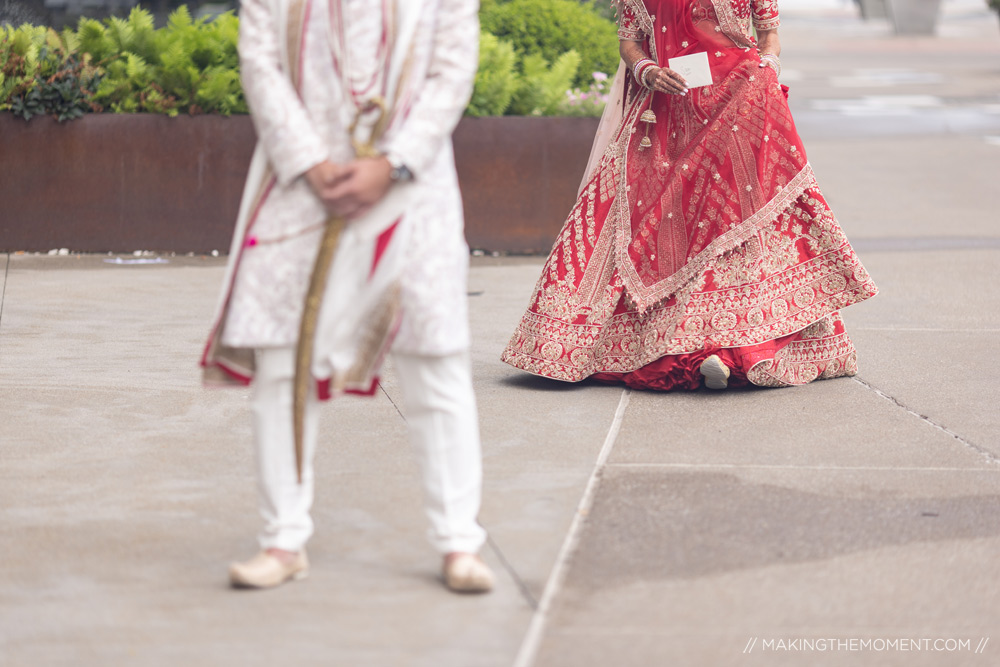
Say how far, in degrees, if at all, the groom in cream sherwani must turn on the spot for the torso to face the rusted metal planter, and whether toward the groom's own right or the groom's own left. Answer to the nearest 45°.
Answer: approximately 180°

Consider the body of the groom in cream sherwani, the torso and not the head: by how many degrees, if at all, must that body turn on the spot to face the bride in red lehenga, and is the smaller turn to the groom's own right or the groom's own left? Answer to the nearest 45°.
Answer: approximately 135° to the groom's own left

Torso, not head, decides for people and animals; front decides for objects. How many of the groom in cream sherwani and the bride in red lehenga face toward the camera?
2

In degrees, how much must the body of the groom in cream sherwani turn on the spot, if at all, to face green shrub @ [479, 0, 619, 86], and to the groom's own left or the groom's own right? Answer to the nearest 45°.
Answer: approximately 180°

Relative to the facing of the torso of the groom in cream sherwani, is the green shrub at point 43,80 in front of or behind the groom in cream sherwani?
behind

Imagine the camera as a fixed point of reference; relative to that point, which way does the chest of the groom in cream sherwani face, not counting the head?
toward the camera

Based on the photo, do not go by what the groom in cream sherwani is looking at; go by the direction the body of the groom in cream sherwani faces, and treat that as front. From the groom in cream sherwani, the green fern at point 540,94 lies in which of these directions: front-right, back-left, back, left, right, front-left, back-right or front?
back

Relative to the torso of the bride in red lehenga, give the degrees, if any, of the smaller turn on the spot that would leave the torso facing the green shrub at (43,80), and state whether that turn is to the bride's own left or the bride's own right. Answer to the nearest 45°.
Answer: approximately 135° to the bride's own right

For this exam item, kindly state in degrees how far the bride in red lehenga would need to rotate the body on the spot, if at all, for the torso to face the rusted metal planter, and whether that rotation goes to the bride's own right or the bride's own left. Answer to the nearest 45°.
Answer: approximately 135° to the bride's own right

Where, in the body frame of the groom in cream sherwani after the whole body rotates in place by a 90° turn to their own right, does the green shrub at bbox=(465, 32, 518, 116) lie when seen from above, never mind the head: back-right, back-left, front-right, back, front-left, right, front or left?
right

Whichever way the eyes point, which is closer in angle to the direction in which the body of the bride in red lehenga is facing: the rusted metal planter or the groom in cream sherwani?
the groom in cream sherwani

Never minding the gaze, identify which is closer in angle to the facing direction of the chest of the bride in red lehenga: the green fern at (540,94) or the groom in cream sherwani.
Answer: the groom in cream sherwani

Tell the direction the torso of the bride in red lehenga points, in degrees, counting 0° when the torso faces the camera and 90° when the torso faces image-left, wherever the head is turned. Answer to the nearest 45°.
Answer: approximately 0°

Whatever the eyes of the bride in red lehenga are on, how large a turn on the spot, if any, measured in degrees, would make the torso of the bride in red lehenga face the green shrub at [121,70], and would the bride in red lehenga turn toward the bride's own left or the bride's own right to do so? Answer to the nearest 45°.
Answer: approximately 135° to the bride's own right
